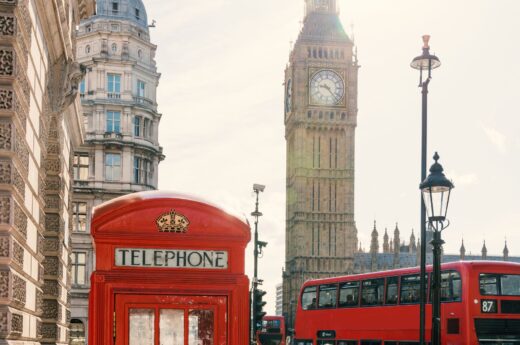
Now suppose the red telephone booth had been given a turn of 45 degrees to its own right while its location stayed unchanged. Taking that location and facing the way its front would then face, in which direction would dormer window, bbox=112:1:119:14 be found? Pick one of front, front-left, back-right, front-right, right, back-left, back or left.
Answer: back-right

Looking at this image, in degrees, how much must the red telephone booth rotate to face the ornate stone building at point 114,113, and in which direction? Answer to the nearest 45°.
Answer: approximately 180°

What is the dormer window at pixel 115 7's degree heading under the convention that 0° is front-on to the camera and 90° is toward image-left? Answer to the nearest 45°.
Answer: approximately 0°

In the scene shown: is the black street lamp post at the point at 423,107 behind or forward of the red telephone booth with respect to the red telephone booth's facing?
behind

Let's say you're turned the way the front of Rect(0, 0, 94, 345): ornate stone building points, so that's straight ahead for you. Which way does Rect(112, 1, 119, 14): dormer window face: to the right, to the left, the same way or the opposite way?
to the right

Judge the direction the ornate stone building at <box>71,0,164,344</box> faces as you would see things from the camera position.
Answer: facing the viewer and to the right of the viewer

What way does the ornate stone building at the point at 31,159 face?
to the viewer's right

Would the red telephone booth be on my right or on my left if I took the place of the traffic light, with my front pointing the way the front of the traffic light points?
on my right

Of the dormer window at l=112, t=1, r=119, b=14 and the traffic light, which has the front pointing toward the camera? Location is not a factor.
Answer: the dormer window

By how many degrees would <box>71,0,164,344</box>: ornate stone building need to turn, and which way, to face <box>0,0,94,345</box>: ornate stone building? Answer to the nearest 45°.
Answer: approximately 45° to its right

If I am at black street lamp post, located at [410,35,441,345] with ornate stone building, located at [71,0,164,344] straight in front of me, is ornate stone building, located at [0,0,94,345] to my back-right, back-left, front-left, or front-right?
back-left

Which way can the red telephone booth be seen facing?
toward the camera

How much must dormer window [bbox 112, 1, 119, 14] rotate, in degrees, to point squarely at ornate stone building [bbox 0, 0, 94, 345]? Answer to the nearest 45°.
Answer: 0° — it already faces it
